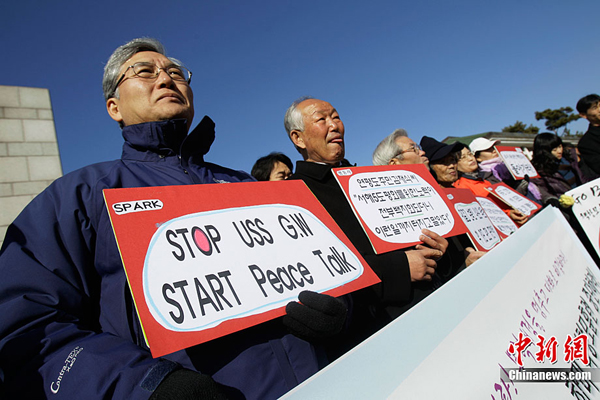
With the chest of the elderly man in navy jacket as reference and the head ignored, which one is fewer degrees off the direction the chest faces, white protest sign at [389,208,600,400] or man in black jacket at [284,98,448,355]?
the white protest sign

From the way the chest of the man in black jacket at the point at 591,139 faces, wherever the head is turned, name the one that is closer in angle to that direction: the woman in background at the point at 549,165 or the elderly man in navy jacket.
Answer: the elderly man in navy jacket

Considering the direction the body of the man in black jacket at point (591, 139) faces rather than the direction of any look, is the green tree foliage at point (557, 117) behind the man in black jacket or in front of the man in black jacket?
behind

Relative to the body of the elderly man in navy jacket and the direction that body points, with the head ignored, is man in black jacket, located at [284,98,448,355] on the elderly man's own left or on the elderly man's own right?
on the elderly man's own left

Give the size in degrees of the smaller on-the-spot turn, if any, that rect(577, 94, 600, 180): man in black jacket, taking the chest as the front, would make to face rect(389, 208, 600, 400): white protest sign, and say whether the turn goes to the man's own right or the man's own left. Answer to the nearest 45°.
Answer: approximately 45° to the man's own right

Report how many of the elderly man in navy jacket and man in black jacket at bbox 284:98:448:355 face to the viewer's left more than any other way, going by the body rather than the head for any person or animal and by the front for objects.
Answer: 0

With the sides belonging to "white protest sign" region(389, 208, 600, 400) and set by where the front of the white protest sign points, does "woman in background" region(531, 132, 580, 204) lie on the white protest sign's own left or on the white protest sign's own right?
on the white protest sign's own left

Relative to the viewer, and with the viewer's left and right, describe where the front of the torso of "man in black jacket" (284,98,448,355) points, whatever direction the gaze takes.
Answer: facing the viewer and to the right of the viewer

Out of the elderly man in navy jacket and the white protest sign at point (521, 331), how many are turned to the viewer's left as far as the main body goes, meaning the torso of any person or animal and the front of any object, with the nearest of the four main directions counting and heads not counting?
0

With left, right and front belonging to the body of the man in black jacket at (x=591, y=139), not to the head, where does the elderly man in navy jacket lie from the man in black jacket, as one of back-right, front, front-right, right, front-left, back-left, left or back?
front-right

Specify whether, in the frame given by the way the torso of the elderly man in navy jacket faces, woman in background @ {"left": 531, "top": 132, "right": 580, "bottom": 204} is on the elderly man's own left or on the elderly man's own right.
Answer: on the elderly man's own left

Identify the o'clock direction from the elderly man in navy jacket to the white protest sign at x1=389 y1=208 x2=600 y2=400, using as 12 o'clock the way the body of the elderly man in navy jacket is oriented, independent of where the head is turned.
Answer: The white protest sign is roughly at 11 o'clock from the elderly man in navy jacket.

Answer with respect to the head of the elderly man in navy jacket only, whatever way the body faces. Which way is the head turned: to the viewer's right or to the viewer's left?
to the viewer's right

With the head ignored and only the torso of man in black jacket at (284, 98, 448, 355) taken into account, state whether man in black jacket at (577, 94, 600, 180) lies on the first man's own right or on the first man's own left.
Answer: on the first man's own left

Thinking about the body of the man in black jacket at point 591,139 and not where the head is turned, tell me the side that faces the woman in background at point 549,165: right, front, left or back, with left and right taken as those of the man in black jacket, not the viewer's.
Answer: right
